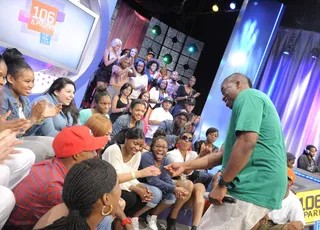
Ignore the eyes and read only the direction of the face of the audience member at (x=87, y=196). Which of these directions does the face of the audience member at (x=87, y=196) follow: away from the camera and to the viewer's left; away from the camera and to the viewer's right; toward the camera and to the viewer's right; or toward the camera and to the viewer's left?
away from the camera and to the viewer's right

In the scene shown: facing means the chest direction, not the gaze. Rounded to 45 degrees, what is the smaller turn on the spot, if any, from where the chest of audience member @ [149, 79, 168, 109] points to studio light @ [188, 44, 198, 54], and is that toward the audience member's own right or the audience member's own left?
approximately 135° to the audience member's own left

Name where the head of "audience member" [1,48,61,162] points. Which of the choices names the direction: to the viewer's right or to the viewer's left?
to the viewer's right

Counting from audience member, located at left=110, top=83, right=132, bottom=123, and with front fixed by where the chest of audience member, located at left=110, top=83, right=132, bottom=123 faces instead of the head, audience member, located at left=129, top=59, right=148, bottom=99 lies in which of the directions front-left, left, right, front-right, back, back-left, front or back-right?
back-left

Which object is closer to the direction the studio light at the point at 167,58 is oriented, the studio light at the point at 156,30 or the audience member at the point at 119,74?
the audience member

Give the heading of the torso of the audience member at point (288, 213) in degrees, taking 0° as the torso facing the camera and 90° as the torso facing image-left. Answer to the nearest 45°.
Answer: approximately 45°

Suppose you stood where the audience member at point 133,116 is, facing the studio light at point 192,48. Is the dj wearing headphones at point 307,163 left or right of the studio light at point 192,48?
right

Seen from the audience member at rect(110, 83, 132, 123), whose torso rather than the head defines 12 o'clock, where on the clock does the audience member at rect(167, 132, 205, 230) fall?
the audience member at rect(167, 132, 205, 230) is roughly at 12 o'clock from the audience member at rect(110, 83, 132, 123).

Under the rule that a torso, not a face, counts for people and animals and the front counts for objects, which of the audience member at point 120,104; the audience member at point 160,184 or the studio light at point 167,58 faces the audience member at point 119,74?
the studio light

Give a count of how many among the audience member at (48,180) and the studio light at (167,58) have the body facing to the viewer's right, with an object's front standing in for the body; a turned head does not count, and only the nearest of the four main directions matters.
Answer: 1

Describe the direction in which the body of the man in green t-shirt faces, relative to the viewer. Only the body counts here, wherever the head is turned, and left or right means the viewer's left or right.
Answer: facing to the left of the viewer
